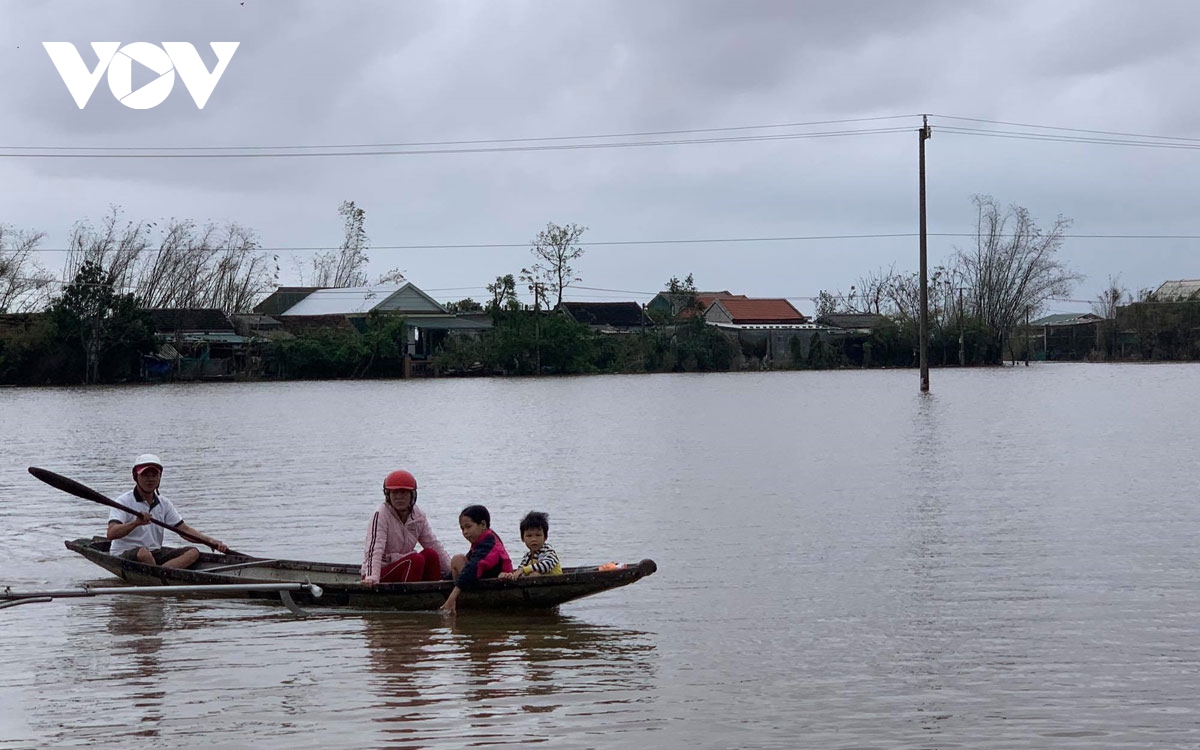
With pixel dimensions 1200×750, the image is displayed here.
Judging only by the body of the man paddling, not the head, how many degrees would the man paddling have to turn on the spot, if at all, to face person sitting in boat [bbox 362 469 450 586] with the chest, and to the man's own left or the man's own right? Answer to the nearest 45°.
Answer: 0° — they already face them

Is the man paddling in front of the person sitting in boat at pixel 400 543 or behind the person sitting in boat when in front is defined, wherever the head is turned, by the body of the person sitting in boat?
behind

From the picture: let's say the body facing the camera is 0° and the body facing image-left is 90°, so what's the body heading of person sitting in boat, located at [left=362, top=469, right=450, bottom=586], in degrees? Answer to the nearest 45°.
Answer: approximately 315°

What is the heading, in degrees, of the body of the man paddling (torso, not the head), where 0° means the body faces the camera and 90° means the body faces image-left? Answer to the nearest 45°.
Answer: approximately 315°
